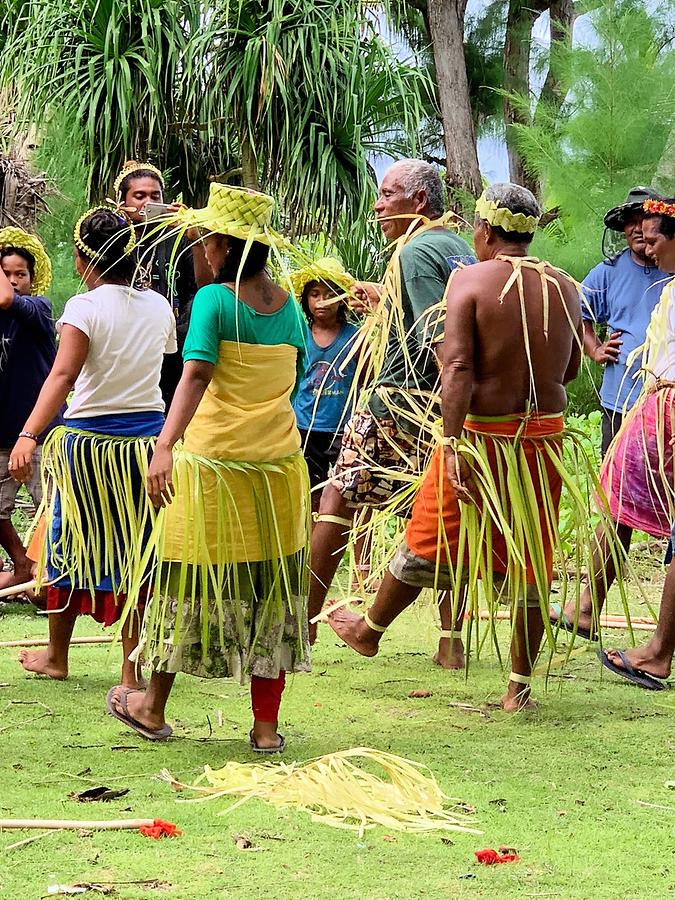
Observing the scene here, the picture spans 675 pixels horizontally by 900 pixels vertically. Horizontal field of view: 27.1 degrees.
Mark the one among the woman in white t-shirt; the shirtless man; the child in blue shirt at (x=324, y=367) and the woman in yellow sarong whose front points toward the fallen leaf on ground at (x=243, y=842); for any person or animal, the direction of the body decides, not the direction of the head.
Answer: the child in blue shirt

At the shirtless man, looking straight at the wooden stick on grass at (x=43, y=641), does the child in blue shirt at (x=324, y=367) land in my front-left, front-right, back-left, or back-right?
front-right

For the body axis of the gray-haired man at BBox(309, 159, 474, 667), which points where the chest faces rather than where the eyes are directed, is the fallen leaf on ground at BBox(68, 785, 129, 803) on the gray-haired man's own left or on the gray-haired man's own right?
on the gray-haired man's own left

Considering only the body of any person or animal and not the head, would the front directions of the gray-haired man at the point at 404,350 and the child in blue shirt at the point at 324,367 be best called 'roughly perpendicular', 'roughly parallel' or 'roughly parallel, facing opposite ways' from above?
roughly perpendicular

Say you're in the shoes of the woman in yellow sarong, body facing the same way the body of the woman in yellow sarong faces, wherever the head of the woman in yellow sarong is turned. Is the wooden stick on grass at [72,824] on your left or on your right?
on your left

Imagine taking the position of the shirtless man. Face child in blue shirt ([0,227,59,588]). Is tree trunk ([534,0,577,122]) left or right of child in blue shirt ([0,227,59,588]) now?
right

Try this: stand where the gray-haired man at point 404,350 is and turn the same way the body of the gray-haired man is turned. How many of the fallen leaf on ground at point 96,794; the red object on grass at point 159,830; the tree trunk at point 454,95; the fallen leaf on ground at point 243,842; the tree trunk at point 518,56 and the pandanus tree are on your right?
3

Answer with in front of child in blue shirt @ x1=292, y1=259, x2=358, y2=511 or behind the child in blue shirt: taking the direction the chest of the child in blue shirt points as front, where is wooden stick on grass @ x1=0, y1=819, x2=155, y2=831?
in front

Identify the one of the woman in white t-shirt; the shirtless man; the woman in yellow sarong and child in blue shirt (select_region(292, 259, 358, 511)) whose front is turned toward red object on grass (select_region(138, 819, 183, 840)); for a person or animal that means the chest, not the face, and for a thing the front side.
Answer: the child in blue shirt

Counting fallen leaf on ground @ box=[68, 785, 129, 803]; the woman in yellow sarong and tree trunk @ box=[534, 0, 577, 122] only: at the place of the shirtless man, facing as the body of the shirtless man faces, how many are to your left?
2

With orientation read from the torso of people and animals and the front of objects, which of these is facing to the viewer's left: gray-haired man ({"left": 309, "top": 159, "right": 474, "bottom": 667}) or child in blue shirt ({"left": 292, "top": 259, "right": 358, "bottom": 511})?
the gray-haired man

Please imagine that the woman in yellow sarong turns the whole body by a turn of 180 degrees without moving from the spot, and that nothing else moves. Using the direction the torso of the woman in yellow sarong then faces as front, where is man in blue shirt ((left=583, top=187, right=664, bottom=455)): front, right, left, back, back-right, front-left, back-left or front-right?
left

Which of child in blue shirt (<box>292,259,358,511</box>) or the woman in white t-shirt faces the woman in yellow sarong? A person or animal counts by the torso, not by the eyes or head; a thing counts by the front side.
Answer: the child in blue shirt

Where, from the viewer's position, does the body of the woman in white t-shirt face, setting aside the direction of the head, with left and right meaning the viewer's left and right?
facing away from the viewer and to the left of the viewer

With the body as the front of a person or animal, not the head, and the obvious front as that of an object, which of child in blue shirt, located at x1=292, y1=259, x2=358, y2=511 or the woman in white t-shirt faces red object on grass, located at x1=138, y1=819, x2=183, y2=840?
the child in blue shirt

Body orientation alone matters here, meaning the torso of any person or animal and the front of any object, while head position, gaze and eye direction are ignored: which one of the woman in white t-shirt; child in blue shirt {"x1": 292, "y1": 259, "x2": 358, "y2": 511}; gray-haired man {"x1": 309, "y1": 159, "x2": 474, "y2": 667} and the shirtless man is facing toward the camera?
the child in blue shirt

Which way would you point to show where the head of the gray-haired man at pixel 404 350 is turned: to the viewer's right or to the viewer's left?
to the viewer's left

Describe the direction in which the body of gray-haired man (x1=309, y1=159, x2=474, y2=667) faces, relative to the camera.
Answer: to the viewer's left

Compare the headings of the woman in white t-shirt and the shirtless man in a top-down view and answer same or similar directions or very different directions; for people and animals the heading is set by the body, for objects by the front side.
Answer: same or similar directions

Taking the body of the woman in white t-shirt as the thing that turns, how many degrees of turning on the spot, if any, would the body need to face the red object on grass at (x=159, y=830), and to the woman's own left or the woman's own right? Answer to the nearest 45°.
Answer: approximately 135° to the woman's own left
